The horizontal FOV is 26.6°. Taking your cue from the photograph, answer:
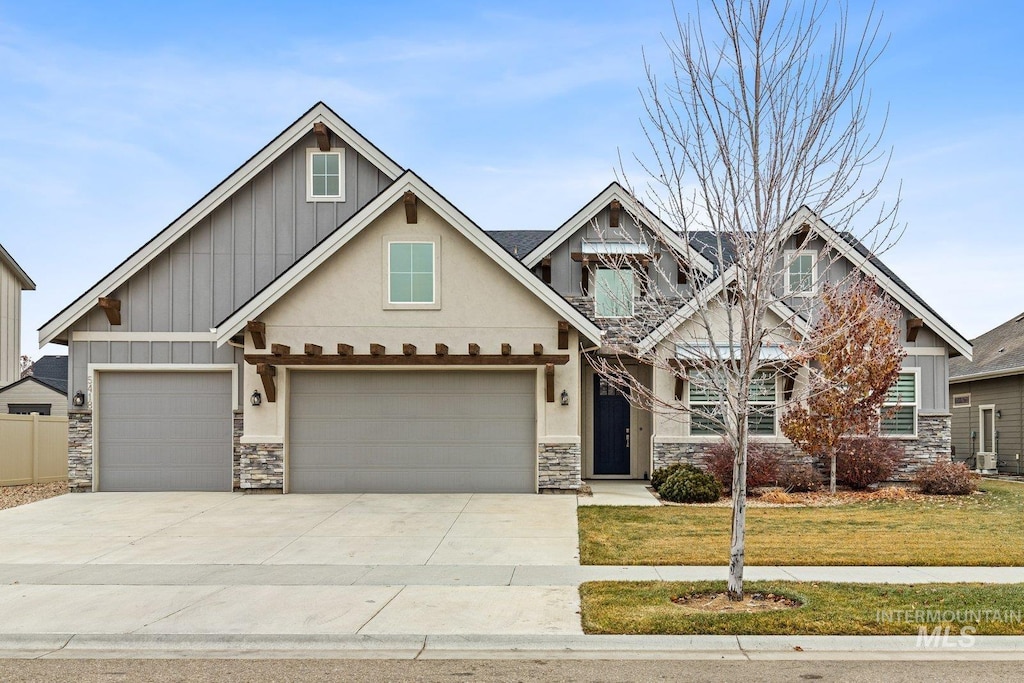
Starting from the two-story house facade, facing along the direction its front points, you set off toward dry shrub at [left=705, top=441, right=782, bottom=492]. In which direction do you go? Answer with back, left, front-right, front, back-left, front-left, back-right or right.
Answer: left

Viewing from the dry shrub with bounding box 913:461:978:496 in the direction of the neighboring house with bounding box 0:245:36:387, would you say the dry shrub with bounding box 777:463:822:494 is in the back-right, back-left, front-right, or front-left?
front-left

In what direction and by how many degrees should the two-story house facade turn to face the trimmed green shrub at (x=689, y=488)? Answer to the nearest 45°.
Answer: approximately 90° to its left

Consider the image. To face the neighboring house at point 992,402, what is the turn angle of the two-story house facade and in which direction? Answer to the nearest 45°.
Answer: approximately 135° to its left

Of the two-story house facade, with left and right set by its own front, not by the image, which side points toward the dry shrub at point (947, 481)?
left

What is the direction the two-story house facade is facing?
toward the camera

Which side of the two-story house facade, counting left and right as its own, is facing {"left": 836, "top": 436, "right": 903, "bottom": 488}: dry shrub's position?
left

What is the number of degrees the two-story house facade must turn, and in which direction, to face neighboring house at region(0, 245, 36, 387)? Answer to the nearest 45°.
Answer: approximately 135° to its right

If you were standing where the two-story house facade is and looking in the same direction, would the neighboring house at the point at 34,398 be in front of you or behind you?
behind

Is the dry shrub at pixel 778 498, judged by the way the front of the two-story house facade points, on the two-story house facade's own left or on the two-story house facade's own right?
on the two-story house facade's own left
